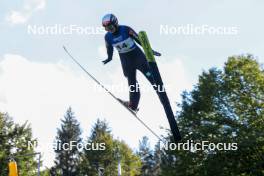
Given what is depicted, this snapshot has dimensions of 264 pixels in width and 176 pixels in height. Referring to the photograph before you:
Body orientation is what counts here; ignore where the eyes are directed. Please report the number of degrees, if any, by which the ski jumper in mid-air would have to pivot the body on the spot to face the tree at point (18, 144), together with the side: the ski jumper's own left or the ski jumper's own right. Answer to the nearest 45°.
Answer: approximately 135° to the ski jumper's own right

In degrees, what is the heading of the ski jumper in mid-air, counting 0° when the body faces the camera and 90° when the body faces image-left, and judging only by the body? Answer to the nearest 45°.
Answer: approximately 45°

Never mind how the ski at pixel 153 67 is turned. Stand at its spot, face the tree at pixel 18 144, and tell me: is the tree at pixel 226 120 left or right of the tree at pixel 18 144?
right

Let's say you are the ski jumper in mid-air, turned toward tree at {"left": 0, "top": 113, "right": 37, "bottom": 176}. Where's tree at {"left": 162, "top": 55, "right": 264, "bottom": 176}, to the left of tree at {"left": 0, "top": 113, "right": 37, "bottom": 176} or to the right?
right

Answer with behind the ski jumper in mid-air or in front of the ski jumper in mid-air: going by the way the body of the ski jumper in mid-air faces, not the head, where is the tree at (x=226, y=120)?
behind
